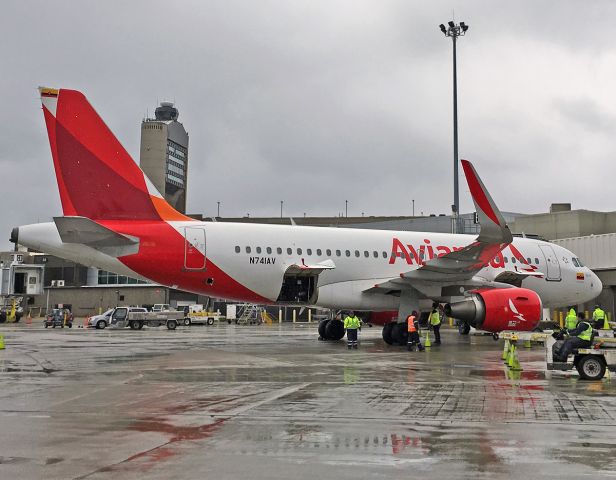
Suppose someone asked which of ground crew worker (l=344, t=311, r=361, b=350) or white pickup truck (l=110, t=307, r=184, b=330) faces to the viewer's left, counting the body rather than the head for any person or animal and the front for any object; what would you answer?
the white pickup truck

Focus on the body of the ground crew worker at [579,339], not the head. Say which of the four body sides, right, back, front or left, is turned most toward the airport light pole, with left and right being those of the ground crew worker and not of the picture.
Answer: right

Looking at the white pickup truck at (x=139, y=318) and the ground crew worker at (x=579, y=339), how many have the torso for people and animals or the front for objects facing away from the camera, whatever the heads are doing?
0

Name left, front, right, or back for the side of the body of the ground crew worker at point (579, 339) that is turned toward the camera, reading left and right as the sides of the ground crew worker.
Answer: left

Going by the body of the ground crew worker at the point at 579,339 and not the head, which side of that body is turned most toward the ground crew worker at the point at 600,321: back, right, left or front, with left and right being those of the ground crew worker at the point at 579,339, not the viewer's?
right

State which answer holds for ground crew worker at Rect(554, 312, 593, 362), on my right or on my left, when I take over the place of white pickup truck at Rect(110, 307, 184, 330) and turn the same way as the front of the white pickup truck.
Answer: on my left

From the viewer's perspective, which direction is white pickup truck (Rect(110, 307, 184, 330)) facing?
to the viewer's left

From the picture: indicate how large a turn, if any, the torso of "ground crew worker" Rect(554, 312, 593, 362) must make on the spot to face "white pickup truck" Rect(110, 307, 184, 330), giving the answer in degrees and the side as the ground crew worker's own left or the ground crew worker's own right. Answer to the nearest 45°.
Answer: approximately 45° to the ground crew worker's own right
